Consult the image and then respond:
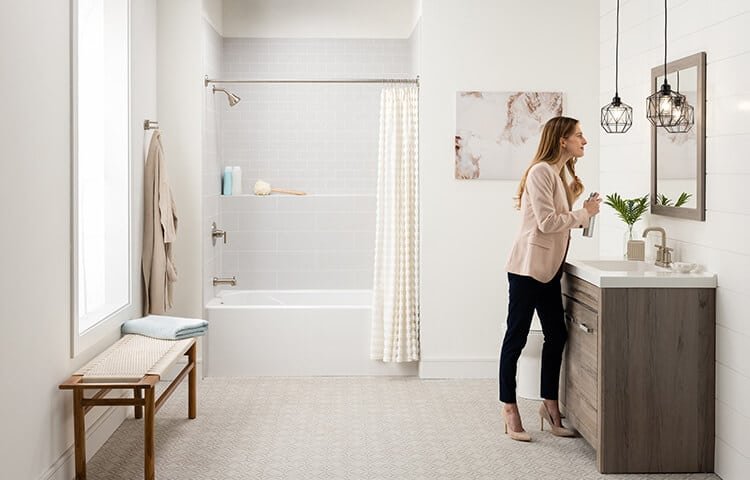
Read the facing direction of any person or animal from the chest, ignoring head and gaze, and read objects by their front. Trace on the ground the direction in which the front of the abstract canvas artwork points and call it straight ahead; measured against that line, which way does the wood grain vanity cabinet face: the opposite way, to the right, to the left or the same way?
to the right

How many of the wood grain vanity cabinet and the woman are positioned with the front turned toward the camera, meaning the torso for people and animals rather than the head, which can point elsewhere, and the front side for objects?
0

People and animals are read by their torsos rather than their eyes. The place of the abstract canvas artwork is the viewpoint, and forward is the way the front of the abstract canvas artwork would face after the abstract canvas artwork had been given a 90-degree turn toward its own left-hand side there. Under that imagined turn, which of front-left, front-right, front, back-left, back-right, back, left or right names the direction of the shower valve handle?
back

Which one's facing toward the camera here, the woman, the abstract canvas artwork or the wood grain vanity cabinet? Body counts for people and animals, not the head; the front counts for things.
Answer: the abstract canvas artwork

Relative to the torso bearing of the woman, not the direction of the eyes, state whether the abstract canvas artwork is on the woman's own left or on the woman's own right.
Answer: on the woman's own left

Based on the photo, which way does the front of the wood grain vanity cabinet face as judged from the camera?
facing to the left of the viewer

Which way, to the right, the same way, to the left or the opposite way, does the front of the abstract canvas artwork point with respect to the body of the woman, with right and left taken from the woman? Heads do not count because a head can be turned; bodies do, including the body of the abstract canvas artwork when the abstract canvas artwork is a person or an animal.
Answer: to the right

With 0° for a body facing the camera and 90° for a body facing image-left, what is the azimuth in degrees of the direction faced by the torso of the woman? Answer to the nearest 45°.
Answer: approximately 270°

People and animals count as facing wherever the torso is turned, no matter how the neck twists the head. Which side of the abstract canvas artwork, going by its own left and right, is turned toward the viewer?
front

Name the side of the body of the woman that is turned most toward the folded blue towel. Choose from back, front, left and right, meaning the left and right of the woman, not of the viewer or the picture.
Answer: back

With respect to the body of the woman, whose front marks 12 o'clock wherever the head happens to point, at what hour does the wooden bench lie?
The wooden bench is roughly at 5 o'clock from the woman.

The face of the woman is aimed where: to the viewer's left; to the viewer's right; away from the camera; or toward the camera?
to the viewer's right

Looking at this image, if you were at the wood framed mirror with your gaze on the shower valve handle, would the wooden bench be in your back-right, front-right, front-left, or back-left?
front-left

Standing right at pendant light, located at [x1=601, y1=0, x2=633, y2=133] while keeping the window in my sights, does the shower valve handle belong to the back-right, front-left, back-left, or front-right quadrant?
front-right

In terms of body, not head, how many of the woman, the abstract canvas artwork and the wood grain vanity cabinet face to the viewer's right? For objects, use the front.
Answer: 1

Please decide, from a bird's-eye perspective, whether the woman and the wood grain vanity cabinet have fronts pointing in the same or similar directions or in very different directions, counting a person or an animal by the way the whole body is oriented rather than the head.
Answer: very different directions
